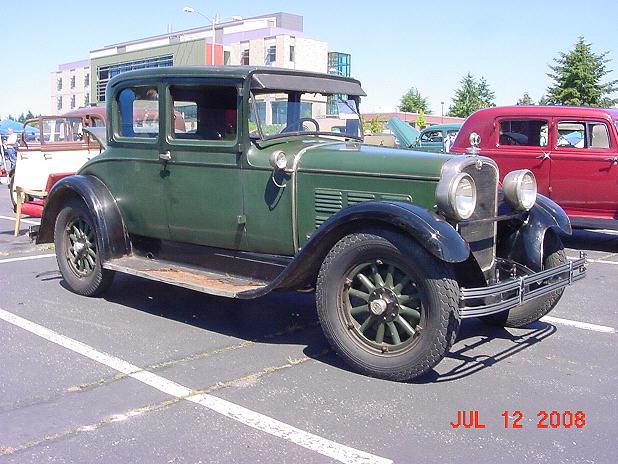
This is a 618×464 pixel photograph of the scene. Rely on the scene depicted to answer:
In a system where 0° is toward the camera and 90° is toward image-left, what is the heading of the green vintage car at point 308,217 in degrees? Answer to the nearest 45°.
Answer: approximately 315°

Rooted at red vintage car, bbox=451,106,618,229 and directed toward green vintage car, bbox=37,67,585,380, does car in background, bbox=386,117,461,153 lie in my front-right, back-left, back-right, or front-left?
back-right

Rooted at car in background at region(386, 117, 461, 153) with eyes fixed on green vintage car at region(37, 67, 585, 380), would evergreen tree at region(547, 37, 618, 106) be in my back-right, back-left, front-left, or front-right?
back-left

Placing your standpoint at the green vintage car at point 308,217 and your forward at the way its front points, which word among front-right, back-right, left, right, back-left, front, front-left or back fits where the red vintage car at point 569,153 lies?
left

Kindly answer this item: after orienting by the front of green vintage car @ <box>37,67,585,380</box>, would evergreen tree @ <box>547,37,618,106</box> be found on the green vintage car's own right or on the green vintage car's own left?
on the green vintage car's own left
